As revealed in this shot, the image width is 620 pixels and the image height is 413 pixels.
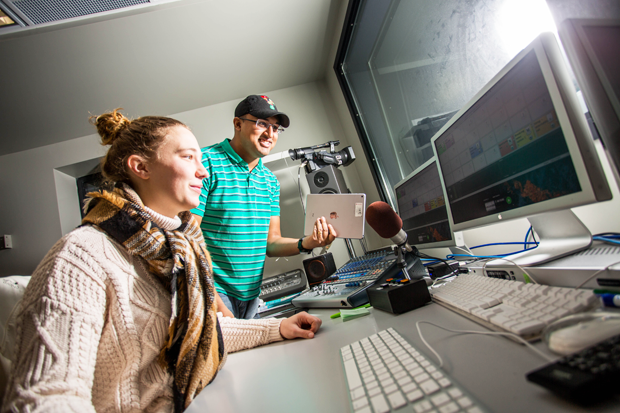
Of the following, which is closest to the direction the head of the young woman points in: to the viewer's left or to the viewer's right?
to the viewer's right

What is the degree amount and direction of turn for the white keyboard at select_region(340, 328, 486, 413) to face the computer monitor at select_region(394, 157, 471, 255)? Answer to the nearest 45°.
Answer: approximately 90° to its right

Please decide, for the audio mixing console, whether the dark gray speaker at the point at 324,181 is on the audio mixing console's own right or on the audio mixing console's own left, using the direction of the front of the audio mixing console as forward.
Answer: on the audio mixing console's own right

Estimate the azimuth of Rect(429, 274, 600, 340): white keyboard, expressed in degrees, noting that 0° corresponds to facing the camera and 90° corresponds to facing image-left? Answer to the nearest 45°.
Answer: approximately 45°

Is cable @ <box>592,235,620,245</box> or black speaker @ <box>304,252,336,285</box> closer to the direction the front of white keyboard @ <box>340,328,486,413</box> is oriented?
the black speaker

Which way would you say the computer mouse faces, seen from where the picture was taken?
facing away from the viewer and to the right of the viewer

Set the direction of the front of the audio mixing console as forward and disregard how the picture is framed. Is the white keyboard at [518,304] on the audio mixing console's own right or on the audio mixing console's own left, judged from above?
on the audio mixing console's own left

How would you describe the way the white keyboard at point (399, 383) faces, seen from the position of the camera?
facing to the left of the viewer

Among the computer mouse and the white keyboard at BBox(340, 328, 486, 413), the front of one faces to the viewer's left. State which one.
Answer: the white keyboard

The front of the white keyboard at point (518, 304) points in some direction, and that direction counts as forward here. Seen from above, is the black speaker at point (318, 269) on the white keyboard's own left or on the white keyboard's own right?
on the white keyboard's own right
